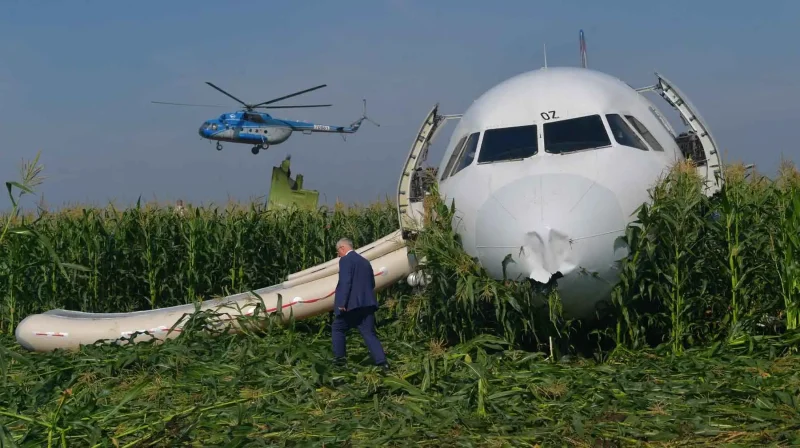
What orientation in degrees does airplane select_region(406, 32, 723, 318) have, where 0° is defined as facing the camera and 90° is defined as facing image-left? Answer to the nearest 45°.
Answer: approximately 0°

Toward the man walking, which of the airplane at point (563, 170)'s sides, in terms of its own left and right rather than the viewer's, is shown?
right
